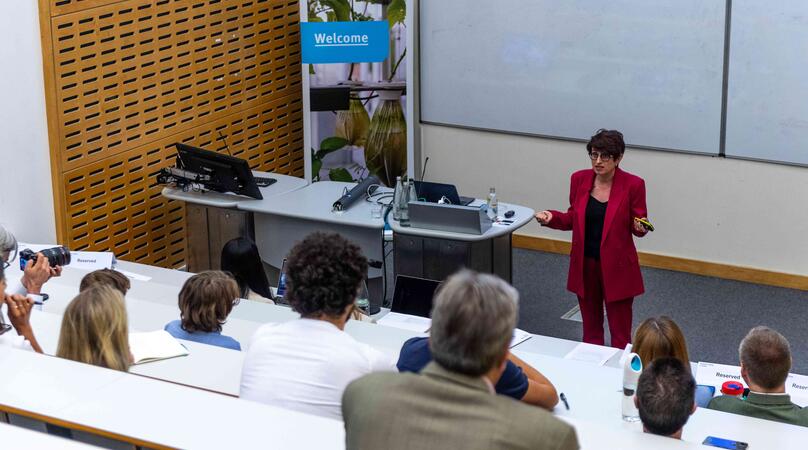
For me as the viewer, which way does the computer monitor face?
facing away from the viewer and to the right of the viewer

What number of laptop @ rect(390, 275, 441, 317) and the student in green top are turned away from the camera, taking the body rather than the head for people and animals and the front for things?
1

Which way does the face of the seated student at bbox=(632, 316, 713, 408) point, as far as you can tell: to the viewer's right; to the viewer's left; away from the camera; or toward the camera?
away from the camera

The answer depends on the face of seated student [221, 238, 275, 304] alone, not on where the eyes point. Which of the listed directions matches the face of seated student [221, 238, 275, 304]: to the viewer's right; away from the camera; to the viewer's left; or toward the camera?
away from the camera

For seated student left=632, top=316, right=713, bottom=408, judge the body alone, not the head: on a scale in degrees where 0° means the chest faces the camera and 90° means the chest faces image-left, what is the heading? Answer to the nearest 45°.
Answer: approximately 180°

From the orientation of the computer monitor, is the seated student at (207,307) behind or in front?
behind

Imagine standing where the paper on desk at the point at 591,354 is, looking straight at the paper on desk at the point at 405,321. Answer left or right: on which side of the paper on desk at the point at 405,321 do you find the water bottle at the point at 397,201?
right

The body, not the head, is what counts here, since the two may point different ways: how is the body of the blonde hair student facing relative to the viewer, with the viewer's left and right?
facing away from the viewer and to the right of the viewer

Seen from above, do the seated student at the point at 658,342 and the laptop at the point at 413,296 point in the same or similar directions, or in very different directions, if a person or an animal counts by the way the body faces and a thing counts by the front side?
very different directions

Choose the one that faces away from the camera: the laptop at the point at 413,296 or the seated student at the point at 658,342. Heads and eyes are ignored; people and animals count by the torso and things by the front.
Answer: the seated student

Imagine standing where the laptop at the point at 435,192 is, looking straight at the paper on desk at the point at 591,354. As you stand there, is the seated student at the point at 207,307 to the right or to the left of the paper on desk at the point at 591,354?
right

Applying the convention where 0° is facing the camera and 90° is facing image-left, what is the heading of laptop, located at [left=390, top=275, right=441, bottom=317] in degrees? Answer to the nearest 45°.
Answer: approximately 0°

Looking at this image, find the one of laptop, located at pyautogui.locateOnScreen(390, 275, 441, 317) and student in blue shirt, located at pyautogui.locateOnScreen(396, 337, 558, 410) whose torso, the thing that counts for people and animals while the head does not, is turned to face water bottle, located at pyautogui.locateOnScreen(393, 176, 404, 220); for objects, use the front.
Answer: the student in blue shirt

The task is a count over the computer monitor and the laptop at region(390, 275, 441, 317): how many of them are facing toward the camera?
1
